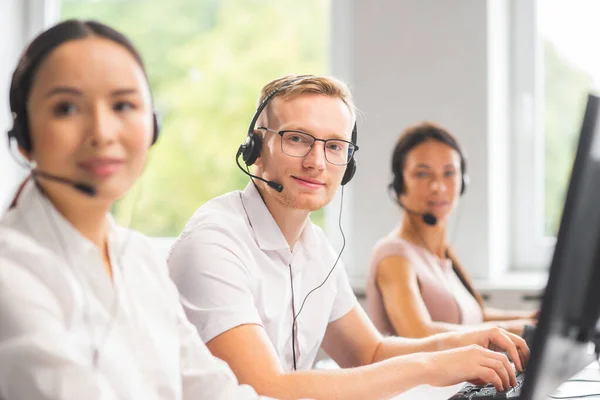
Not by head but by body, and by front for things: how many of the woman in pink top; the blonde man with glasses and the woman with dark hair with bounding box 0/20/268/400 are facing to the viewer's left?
0

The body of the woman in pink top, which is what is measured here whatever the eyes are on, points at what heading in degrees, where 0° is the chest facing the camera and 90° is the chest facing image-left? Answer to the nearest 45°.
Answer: approximately 315°

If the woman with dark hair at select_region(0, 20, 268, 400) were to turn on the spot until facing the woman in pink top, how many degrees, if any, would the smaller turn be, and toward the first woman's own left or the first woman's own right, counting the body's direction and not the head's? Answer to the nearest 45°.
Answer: approximately 90° to the first woman's own left

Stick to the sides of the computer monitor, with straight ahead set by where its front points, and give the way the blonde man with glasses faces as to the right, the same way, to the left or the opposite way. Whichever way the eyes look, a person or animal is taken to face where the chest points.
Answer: the opposite way

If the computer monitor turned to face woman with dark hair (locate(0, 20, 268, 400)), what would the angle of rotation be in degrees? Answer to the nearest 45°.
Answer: approximately 45° to its left

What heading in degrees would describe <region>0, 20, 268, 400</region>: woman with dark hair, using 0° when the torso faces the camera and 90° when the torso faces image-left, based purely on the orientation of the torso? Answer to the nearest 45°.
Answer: approximately 315°

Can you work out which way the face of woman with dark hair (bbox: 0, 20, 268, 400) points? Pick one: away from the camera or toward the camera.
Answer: toward the camera

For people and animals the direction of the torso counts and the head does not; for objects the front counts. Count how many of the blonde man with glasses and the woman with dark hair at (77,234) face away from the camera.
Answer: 0

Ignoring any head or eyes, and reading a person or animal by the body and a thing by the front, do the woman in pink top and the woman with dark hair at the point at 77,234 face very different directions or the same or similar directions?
same or similar directions

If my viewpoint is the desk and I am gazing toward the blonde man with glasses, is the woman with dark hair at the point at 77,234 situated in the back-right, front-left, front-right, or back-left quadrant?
front-left

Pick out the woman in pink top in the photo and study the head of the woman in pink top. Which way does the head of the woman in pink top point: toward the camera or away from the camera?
toward the camera

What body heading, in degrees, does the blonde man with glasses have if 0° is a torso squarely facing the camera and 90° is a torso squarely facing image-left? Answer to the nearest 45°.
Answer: approximately 315°

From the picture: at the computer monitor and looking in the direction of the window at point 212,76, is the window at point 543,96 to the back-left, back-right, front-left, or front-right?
front-right

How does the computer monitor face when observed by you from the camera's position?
facing away from the viewer and to the left of the viewer

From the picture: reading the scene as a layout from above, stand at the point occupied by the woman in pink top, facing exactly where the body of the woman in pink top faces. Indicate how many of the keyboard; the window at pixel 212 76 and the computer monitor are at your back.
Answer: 1

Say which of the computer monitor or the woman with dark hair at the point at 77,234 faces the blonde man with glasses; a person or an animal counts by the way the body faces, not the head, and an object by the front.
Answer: the computer monitor

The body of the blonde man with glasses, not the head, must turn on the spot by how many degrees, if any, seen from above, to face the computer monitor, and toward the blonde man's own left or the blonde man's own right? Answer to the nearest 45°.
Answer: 0° — they already face it
